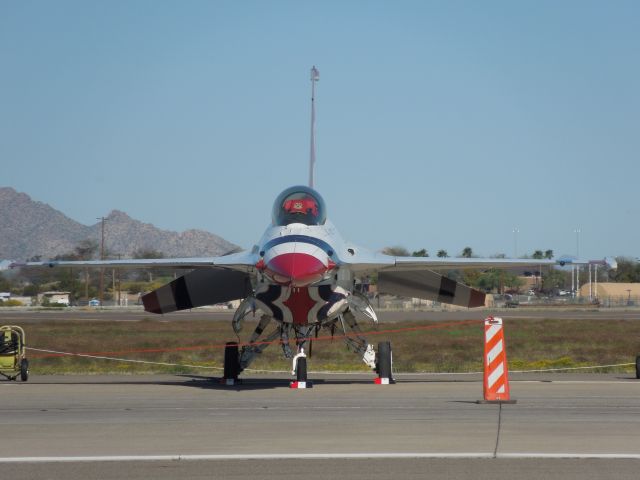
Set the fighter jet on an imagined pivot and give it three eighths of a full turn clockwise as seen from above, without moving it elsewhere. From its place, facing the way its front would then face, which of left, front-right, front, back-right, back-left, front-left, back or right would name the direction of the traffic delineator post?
back

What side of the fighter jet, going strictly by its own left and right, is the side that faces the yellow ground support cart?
right

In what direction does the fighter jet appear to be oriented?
toward the camera
